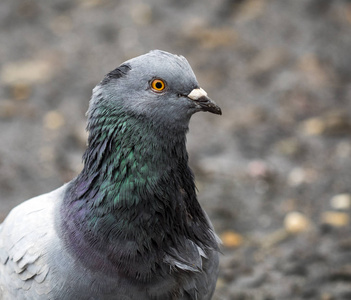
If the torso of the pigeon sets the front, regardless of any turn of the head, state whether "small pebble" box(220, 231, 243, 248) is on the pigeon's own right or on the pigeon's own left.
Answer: on the pigeon's own left

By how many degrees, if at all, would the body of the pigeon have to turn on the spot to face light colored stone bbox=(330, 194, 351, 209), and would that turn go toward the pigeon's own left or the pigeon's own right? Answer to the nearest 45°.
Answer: approximately 90° to the pigeon's own left

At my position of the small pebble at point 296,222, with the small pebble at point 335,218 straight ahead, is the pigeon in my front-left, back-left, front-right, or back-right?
back-right

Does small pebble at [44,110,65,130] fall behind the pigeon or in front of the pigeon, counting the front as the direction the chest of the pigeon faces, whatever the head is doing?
behind

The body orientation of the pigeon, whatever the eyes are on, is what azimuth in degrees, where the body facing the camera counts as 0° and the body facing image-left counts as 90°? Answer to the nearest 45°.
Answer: approximately 315°

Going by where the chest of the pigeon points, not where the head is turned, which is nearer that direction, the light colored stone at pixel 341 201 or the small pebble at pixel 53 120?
the light colored stone

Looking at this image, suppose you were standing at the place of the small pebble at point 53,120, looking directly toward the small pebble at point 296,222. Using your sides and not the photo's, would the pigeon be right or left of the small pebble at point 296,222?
right

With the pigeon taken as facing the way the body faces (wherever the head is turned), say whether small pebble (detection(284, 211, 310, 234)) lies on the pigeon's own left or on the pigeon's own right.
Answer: on the pigeon's own left

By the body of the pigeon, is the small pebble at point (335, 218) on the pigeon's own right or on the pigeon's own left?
on the pigeon's own left
